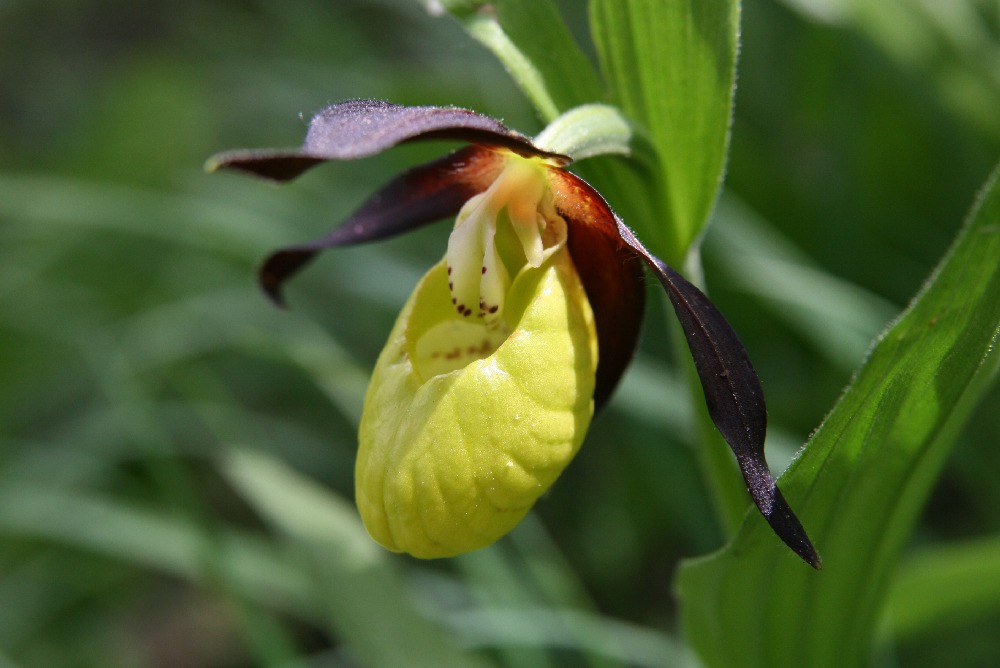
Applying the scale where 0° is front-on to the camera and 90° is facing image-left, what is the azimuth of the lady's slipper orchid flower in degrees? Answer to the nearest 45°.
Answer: approximately 45°
